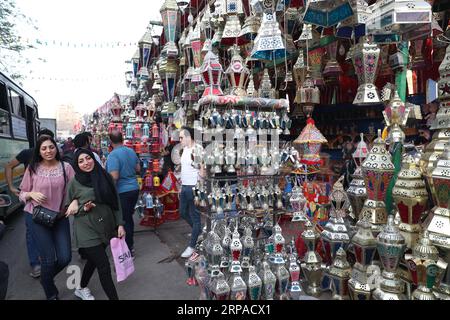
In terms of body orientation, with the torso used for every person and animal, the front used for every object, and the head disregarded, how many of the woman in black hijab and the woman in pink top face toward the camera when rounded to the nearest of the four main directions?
2

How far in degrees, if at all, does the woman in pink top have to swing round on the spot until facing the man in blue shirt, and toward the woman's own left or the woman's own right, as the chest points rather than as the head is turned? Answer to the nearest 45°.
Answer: approximately 135° to the woman's own left

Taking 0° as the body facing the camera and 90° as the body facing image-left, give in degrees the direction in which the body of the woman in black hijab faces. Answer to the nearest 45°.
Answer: approximately 0°

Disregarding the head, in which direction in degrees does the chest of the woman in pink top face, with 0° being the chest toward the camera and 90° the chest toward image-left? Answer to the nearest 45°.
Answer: approximately 0°

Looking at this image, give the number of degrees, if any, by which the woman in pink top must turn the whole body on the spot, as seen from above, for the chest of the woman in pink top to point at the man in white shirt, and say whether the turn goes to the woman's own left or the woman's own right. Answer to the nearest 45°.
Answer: approximately 90° to the woman's own left

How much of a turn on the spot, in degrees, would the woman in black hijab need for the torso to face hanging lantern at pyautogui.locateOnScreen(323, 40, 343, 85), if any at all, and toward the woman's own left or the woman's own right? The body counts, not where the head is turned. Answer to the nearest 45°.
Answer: approximately 90° to the woman's own left

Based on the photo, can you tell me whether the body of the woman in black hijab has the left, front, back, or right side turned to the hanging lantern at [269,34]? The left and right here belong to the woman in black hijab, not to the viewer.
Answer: left

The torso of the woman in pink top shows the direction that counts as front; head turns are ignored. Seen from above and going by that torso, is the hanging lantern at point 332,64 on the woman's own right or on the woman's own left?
on the woman's own left

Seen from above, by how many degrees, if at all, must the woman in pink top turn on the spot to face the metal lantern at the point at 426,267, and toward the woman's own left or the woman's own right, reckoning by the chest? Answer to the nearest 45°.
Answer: approximately 45° to the woman's own left

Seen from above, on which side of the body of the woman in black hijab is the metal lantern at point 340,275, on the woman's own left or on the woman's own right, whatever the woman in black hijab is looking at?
on the woman's own left
